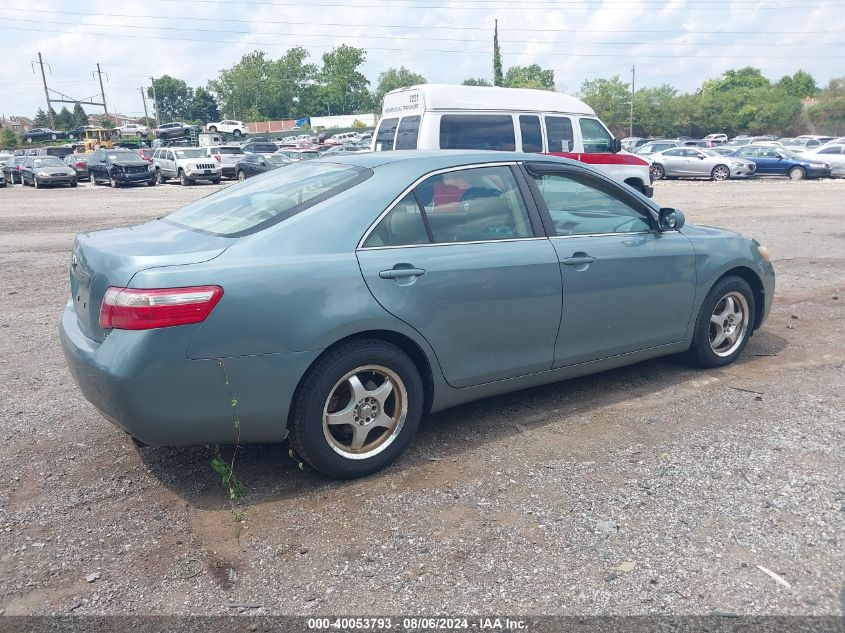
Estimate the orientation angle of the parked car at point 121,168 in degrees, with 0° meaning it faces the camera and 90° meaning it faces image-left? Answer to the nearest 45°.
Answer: approximately 315°

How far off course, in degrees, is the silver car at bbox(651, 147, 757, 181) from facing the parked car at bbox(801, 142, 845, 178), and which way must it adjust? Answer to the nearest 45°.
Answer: approximately 45° to its left

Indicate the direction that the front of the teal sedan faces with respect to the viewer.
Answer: facing away from the viewer and to the right of the viewer

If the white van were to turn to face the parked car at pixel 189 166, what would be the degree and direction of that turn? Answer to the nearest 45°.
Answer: approximately 90° to its left

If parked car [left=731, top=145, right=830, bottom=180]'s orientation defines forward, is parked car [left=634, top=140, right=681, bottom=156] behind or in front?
behind

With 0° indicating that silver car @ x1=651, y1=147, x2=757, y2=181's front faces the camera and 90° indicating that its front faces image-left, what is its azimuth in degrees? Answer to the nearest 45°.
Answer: approximately 315°

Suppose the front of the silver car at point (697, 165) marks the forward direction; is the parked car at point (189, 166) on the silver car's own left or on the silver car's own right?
on the silver car's own right

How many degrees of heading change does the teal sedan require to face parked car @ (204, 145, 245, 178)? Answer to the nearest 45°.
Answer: approximately 45° to its left

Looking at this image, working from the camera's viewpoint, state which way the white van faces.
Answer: facing away from the viewer and to the right of the viewer
